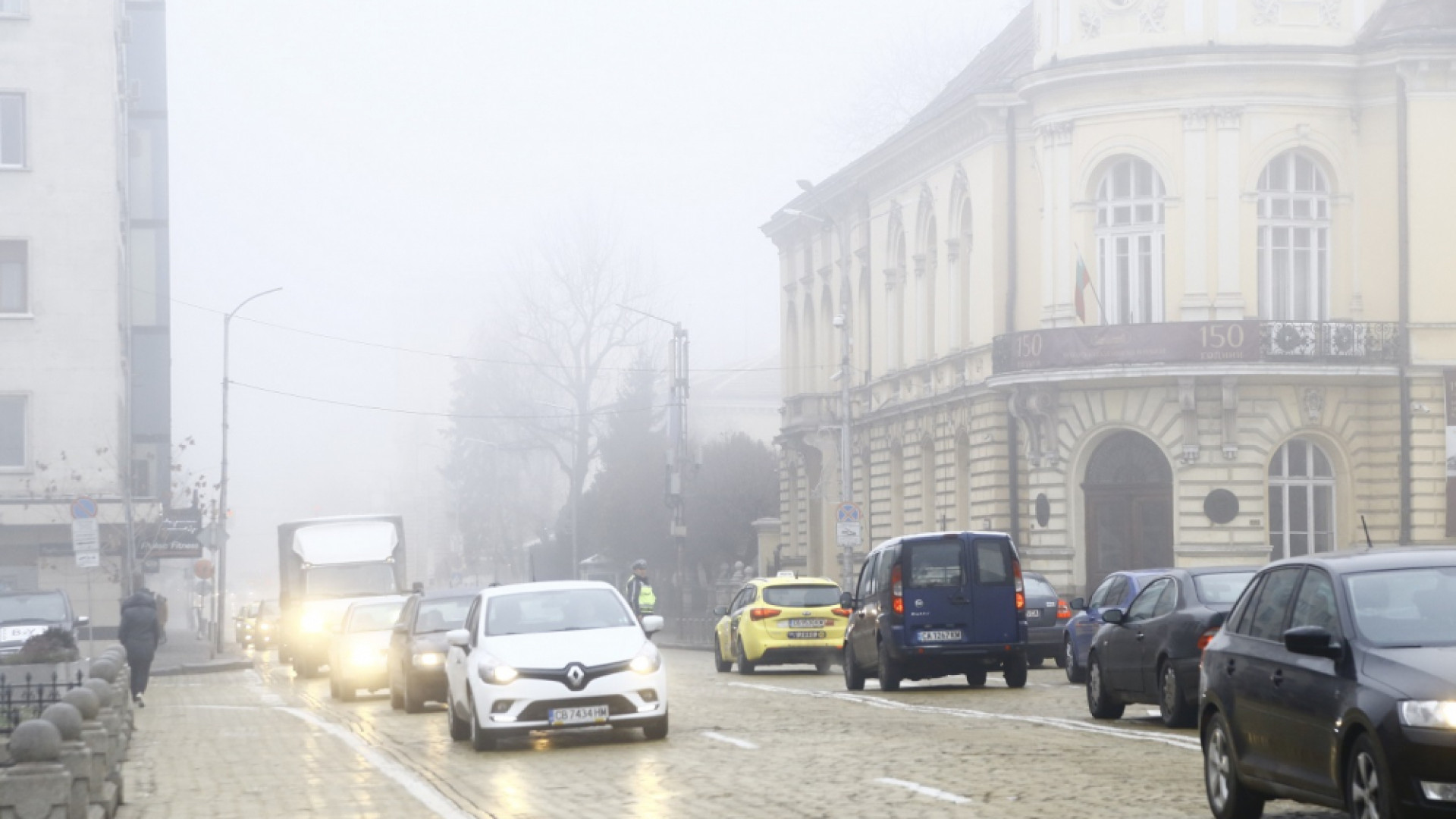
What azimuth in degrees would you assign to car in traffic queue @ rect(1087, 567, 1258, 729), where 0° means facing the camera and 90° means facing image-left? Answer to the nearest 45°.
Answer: approximately 135°

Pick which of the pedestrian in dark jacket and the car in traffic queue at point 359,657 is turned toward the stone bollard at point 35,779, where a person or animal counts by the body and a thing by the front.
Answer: the car in traffic queue

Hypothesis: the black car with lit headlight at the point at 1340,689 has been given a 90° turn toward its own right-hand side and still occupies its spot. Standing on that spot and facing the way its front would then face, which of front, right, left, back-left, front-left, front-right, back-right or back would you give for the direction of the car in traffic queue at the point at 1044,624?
back-right

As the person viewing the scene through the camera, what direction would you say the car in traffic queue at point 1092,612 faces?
facing away from the viewer and to the left of the viewer

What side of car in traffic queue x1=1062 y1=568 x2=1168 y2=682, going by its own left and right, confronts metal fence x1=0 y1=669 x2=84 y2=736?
left

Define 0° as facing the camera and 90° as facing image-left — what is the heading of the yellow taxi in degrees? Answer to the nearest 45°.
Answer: approximately 135°

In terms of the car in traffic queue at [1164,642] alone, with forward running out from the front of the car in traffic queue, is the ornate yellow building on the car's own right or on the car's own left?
on the car's own right

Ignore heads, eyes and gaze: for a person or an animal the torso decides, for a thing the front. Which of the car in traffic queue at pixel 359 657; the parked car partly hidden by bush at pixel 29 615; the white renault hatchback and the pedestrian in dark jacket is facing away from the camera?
the pedestrian in dark jacket

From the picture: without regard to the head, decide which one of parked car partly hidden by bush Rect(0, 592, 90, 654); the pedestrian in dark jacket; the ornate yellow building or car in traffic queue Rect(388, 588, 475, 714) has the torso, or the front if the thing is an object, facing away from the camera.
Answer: the pedestrian in dark jacket

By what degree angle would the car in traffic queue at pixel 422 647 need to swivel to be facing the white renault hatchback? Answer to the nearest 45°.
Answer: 0° — it already faces it

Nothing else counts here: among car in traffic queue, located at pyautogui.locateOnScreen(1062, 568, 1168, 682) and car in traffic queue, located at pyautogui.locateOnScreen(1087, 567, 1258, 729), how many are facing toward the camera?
0

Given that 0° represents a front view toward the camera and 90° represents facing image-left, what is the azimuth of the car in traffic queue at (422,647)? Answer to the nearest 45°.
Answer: approximately 0°

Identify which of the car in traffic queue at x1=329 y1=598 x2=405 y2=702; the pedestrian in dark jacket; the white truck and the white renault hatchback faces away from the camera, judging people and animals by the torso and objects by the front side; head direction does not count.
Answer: the pedestrian in dark jacket

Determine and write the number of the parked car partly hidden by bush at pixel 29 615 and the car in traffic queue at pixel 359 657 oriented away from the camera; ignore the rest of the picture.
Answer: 0
